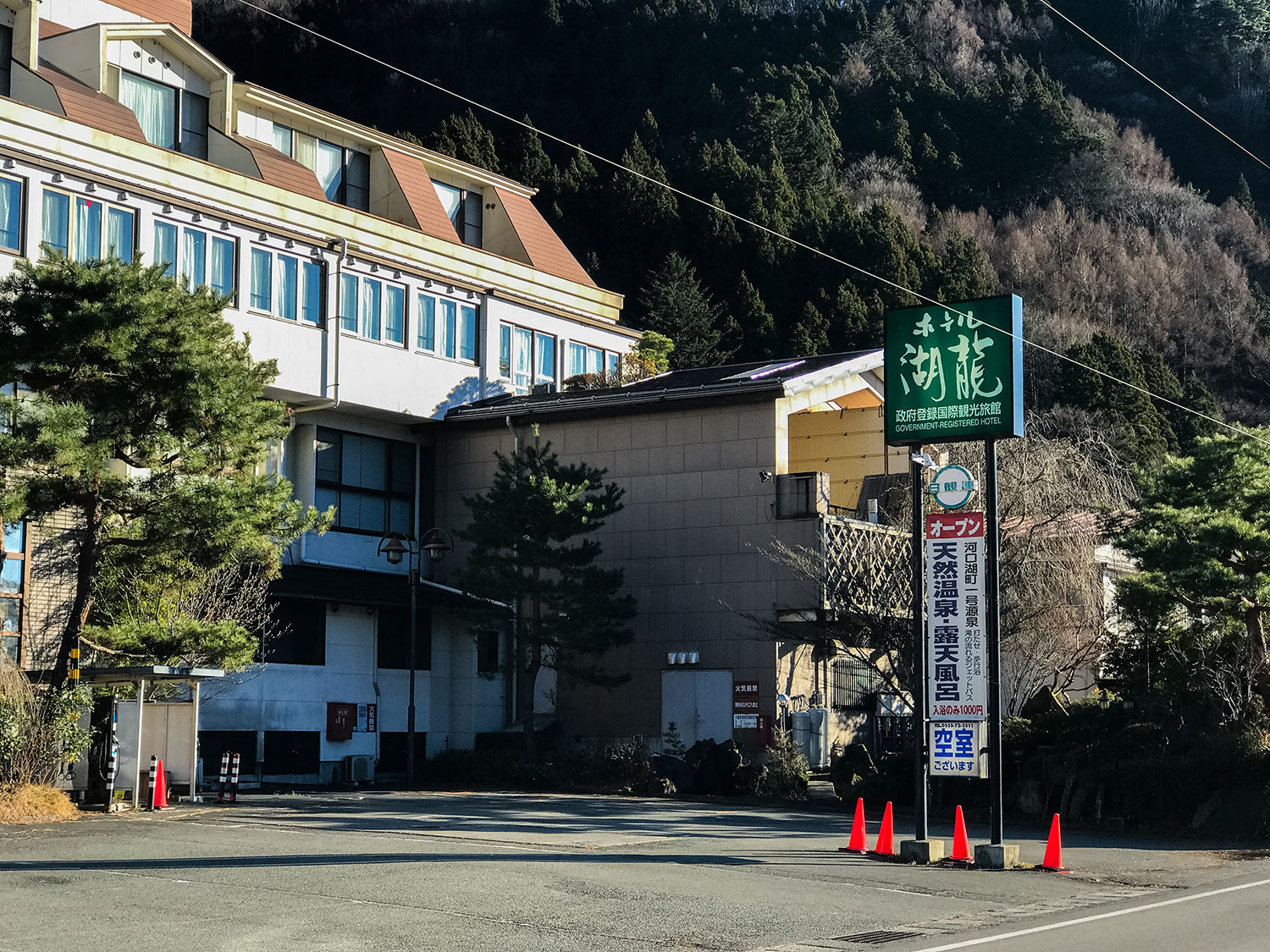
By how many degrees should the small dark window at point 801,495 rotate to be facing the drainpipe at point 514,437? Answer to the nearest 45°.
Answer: approximately 90° to its right

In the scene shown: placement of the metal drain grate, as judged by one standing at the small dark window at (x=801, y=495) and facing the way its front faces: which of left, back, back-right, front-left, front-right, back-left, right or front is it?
front-left

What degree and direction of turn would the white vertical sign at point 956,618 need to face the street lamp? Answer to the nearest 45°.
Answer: approximately 135° to its right

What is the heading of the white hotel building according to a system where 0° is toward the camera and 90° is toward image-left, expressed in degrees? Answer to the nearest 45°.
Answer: approximately 315°

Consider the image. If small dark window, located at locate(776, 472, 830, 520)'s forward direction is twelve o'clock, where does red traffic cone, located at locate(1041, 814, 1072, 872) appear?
The red traffic cone is roughly at 10 o'clock from the small dark window.

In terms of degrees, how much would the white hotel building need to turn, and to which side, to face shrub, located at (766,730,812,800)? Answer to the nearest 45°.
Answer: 0° — it already faces it
